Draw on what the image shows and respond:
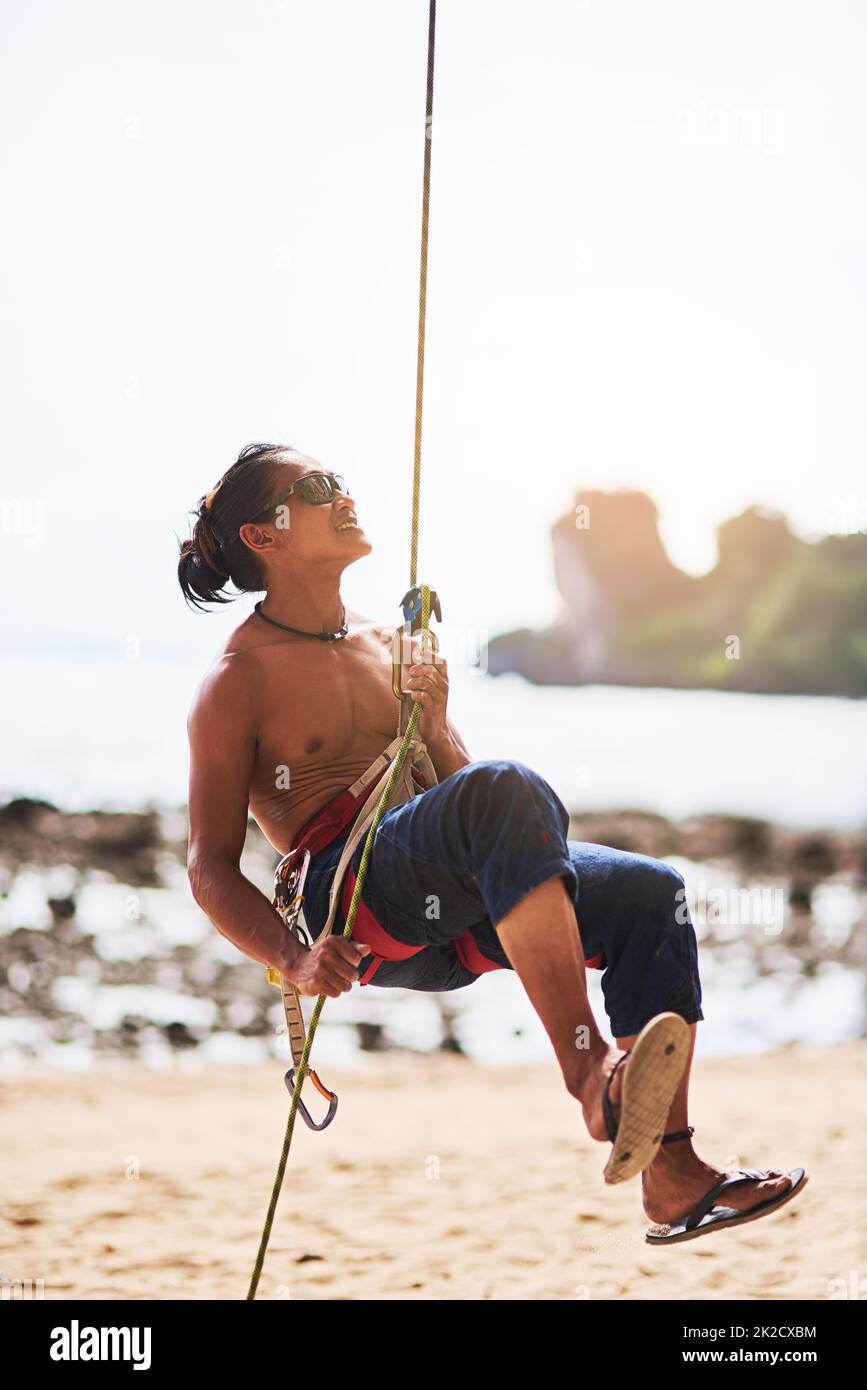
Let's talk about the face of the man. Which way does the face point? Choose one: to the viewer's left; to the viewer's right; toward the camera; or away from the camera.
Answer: to the viewer's right

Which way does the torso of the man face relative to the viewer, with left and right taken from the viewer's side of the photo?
facing the viewer and to the right of the viewer
